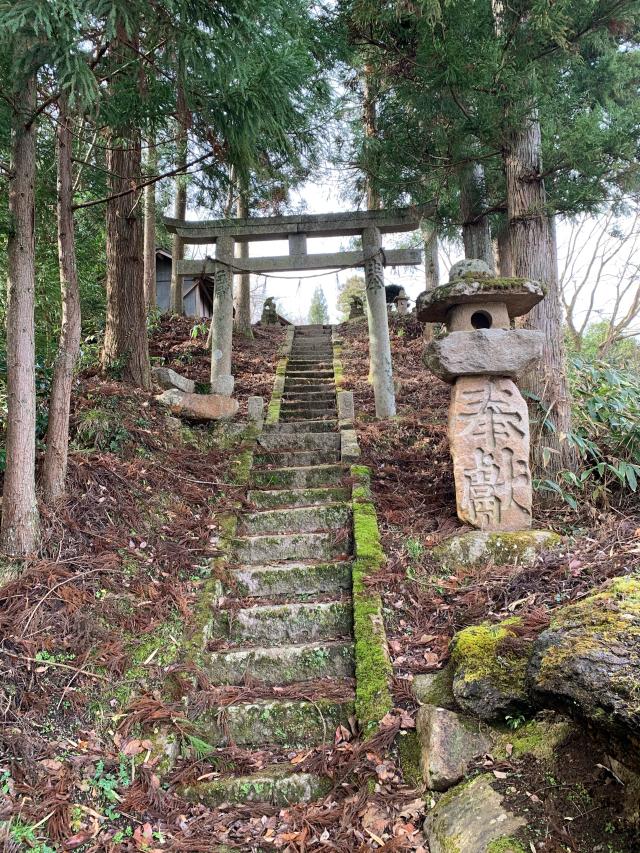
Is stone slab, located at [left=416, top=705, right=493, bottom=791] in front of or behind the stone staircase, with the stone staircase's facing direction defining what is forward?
in front

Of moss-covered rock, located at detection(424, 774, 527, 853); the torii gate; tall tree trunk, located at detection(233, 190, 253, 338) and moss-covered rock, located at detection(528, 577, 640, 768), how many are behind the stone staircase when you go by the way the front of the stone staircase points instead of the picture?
2

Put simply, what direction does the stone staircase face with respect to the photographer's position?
facing the viewer

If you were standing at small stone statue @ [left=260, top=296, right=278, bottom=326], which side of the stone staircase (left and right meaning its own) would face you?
back

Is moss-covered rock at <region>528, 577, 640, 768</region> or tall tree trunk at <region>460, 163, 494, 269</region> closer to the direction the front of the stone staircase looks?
the moss-covered rock

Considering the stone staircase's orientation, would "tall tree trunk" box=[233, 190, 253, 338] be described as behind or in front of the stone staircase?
behind

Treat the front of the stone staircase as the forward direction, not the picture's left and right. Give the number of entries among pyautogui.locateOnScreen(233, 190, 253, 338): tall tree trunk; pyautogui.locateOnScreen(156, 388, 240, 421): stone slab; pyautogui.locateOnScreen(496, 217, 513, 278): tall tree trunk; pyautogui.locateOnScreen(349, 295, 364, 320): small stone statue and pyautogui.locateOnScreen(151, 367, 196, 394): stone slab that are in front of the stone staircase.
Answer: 0

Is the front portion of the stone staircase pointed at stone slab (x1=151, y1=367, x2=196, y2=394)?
no

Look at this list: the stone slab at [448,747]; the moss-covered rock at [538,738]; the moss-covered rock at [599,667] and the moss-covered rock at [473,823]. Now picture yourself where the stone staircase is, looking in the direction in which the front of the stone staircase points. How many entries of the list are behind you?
0

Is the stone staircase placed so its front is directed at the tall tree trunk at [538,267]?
no

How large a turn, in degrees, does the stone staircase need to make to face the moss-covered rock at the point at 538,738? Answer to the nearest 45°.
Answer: approximately 45° to its left

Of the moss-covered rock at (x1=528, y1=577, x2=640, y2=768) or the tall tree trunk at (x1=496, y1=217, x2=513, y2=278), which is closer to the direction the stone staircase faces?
the moss-covered rock

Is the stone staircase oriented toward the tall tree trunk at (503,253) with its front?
no

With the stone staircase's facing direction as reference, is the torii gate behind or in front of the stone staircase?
behind

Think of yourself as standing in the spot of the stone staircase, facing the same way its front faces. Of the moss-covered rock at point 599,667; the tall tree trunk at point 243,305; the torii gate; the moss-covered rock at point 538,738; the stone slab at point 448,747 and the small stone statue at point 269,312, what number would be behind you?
3
